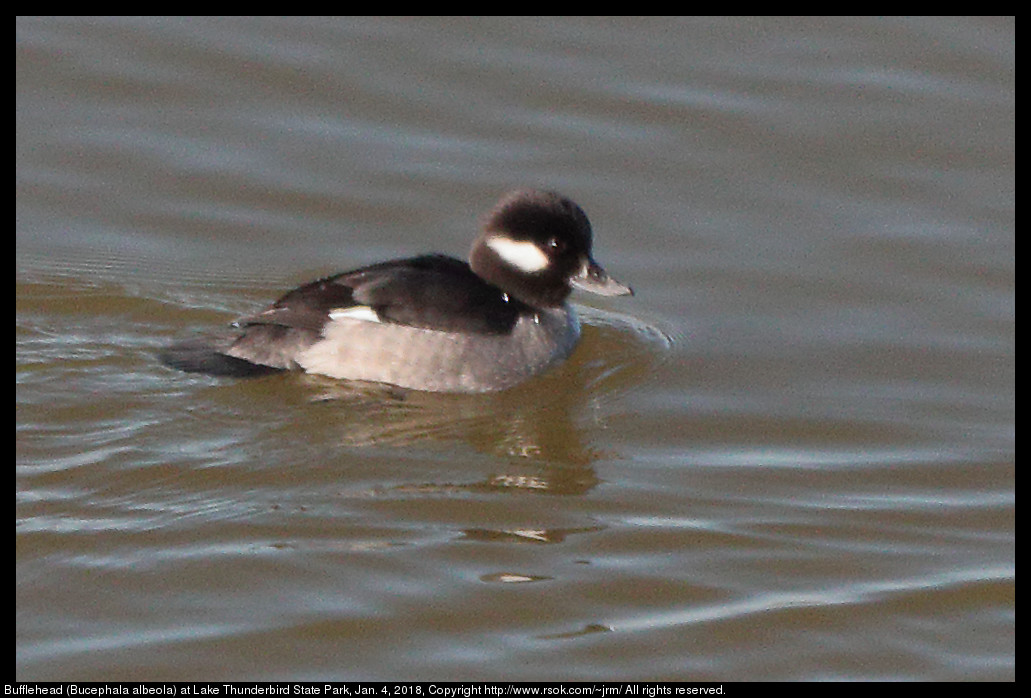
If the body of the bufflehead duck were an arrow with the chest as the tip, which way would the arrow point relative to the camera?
to the viewer's right
